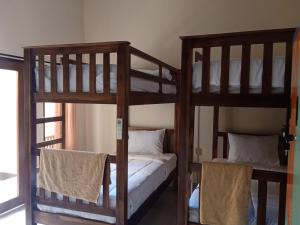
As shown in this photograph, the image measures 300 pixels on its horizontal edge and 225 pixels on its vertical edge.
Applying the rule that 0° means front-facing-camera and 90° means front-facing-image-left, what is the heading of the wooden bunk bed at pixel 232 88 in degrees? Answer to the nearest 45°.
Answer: approximately 0°

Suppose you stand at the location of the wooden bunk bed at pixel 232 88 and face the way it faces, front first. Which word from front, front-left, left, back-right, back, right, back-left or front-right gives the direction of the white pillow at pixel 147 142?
back-right

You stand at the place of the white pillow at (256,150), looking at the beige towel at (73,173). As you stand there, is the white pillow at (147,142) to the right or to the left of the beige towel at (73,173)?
right

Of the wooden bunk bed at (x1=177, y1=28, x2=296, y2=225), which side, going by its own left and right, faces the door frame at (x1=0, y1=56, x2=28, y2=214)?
right

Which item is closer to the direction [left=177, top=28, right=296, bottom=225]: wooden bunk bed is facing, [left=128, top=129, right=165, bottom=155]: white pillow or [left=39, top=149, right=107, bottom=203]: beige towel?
the beige towel

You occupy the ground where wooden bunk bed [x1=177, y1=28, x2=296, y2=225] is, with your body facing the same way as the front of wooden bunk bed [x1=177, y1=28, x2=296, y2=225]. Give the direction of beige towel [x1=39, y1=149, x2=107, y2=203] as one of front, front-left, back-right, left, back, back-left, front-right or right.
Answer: right
